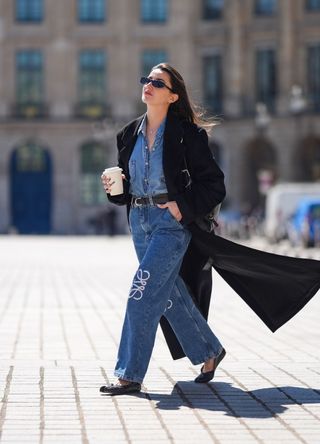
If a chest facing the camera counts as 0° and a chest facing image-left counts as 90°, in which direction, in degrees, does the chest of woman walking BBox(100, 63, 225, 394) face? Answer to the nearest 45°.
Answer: approximately 45°
